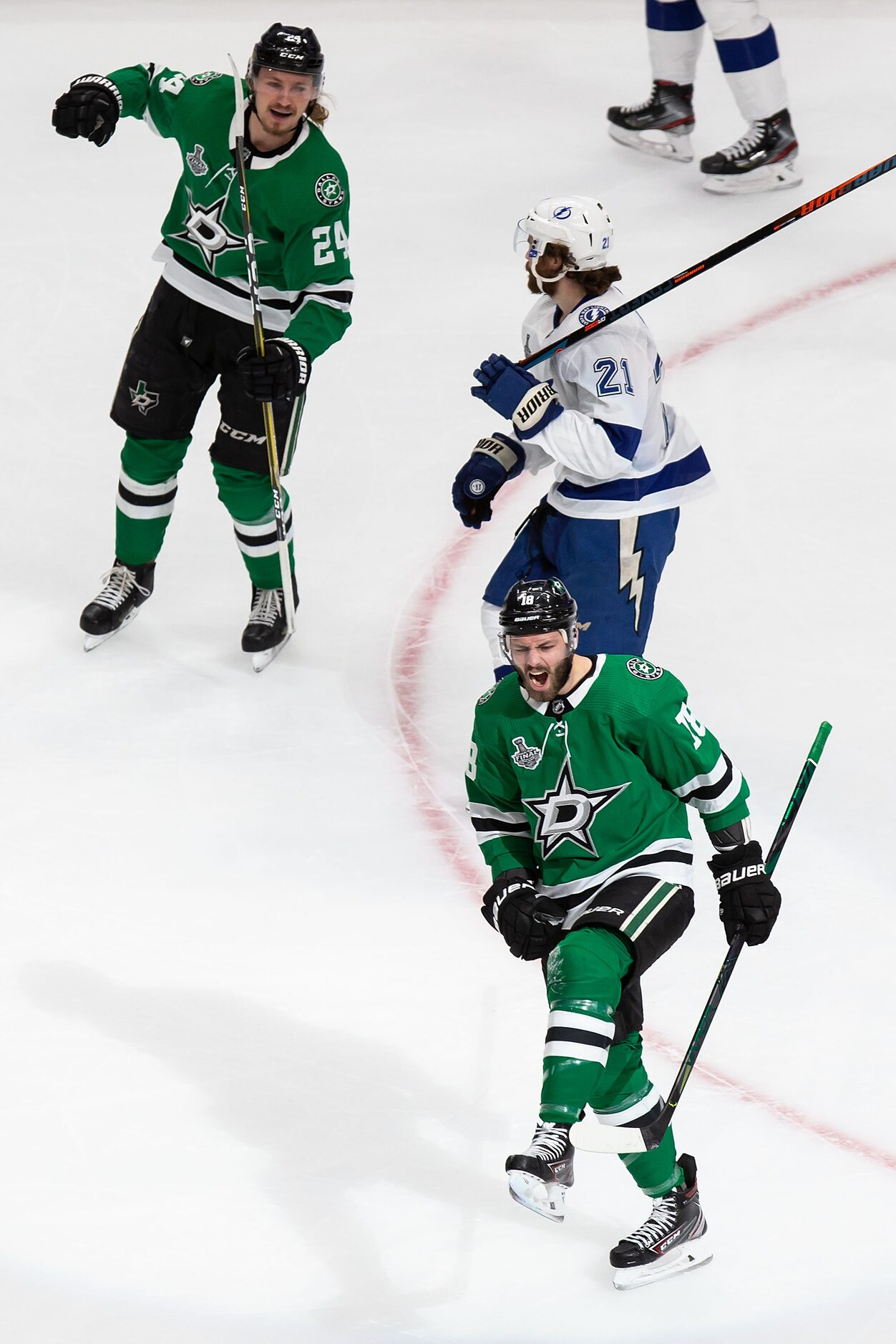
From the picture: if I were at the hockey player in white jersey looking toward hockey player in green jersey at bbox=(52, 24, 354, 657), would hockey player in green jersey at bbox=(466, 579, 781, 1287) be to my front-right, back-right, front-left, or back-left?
back-left

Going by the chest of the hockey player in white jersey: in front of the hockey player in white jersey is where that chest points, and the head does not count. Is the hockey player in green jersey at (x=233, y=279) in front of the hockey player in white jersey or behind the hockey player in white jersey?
in front

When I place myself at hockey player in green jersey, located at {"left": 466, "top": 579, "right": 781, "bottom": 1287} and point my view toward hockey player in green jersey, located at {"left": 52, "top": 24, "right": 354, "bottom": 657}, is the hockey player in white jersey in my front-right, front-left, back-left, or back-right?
front-right

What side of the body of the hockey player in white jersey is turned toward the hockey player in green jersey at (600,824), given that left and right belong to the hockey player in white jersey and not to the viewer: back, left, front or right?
left

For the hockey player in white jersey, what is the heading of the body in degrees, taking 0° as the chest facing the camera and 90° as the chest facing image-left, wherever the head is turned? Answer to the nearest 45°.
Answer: approximately 90°

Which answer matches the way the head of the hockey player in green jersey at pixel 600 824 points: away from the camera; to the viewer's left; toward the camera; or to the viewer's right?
toward the camera

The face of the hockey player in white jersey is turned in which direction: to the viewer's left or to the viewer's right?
to the viewer's left
